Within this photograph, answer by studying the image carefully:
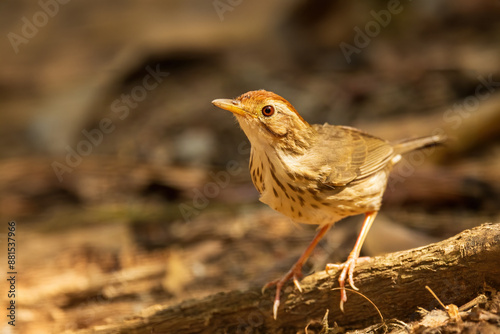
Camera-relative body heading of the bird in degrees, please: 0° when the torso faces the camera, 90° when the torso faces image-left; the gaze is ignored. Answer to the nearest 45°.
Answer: approximately 45°
